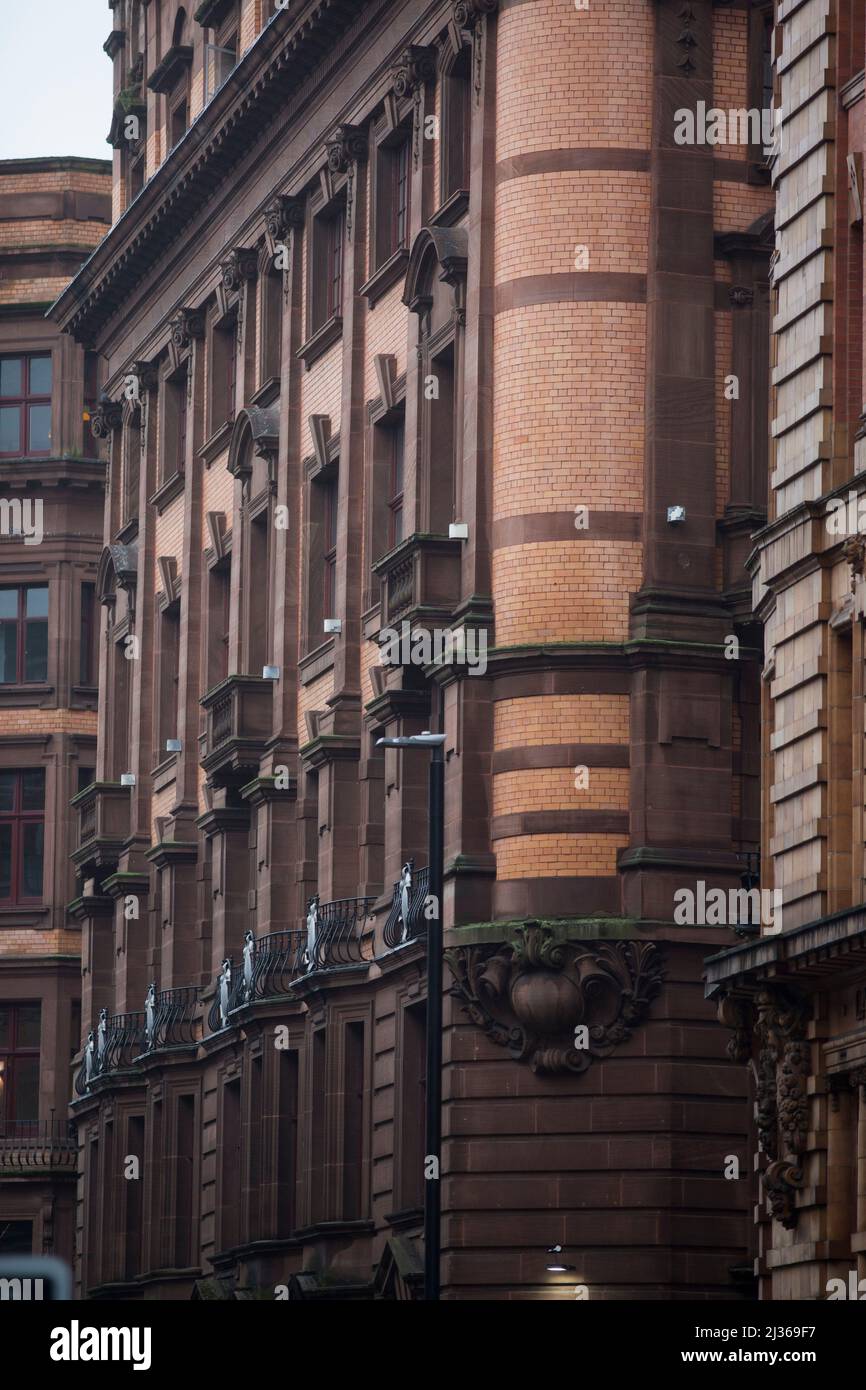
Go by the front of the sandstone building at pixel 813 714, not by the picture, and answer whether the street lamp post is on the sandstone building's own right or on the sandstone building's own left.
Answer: on the sandstone building's own right

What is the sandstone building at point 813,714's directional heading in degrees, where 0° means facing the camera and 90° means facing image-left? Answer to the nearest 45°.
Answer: approximately 45°
